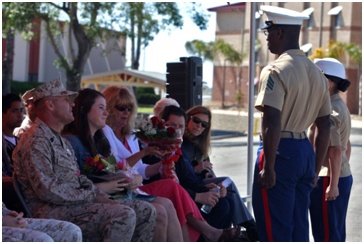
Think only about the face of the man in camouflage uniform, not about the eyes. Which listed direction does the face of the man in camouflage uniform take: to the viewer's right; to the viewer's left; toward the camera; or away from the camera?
to the viewer's right

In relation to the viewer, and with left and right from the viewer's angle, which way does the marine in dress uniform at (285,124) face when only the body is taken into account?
facing away from the viewer and to the left of the viewer

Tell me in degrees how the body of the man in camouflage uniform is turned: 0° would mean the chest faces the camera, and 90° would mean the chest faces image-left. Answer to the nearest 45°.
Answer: approximately 270°

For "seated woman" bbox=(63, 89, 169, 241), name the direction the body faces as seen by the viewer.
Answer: to the viewer's right

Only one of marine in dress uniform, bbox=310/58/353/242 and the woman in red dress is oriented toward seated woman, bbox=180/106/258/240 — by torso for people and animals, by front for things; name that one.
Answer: the marine in dress uniform

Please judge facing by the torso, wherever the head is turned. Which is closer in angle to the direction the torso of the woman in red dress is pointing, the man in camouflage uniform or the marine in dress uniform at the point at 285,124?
the marine in dress uniform

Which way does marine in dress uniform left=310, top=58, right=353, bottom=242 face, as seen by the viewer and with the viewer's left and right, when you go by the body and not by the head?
facing away from the viewer and to the left of the viewer

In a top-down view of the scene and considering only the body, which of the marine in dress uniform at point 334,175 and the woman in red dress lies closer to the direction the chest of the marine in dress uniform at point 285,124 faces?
the woman in red dress

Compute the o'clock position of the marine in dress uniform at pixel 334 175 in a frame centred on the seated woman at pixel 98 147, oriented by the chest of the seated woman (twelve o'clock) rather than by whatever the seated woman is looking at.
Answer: The marine in dress uniform is roughly at 12 o'clock from the seated woman.

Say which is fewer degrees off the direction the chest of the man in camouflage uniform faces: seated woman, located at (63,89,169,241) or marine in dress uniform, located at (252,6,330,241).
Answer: the marine in dress uniform

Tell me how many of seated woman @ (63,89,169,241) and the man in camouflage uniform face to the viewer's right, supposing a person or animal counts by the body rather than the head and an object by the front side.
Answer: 2

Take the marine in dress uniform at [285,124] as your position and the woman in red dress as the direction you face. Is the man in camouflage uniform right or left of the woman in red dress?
left
